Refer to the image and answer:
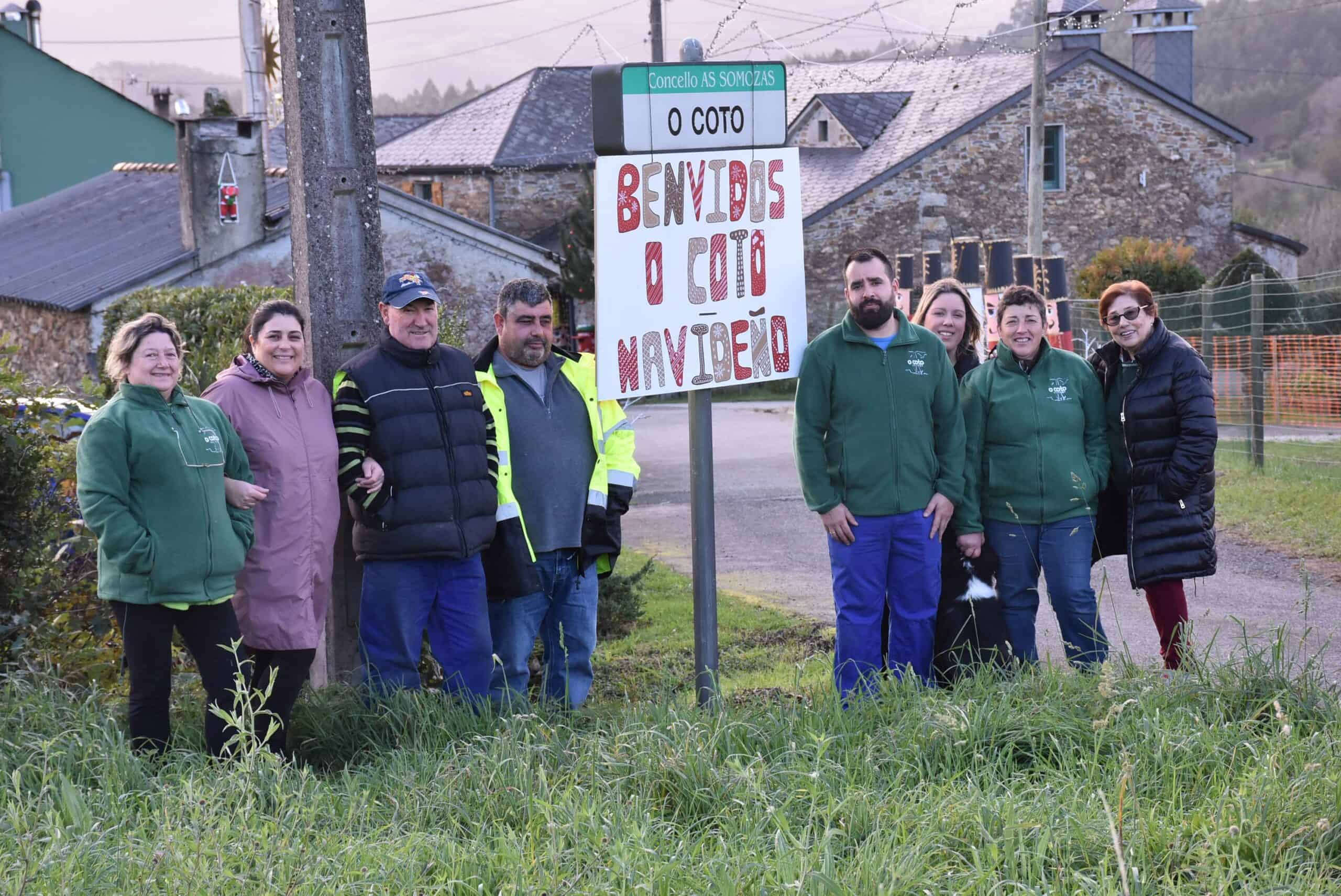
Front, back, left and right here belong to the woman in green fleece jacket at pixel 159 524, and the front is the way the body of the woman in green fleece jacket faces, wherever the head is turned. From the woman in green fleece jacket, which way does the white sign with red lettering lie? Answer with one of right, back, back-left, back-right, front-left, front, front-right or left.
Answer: front-left

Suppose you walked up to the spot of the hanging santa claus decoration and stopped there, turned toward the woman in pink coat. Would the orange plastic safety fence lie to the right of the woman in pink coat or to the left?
left

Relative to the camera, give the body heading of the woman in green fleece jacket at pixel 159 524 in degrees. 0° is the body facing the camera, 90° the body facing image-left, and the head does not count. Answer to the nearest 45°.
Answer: approximately 315°

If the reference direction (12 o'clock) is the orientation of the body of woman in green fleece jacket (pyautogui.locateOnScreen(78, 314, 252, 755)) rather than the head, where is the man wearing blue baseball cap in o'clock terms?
The man wearing blue baseball cap is roughly at 10 o'clock from the woman in green fleece jacket.
